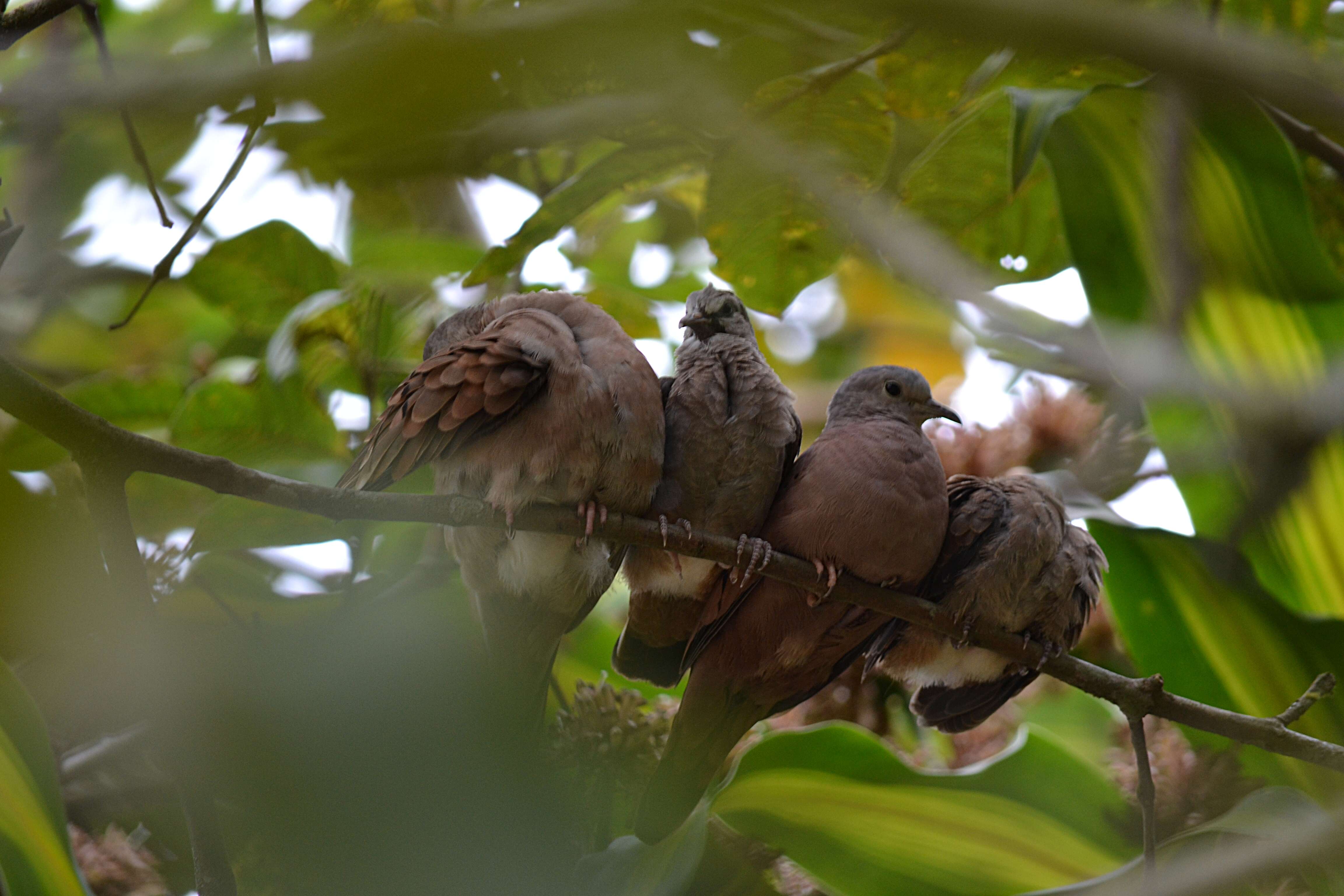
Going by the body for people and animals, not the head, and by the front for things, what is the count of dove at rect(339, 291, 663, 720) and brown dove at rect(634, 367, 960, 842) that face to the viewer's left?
0

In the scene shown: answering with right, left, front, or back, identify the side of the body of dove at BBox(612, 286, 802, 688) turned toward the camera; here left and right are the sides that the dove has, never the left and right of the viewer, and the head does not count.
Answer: front

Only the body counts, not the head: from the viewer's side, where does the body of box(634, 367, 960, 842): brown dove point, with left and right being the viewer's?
facing the viewer and to the right of the viewer

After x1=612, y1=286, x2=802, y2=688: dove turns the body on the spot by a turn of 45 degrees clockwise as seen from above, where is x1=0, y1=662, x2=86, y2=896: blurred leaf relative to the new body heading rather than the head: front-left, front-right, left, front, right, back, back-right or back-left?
front

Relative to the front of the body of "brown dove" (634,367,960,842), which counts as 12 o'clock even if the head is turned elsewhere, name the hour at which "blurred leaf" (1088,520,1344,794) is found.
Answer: The blurred leaf is roughly at 10 o'clock from the brown dove.
